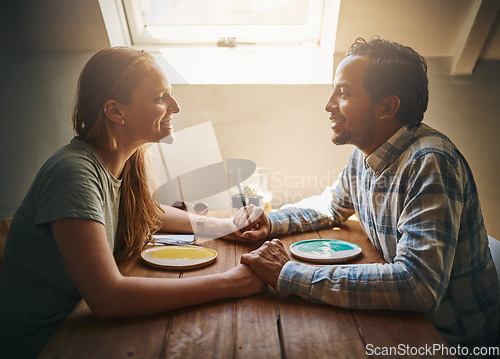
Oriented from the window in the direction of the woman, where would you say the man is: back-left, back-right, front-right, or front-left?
front-left

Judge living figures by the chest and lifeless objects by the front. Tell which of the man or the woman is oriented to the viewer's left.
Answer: the man

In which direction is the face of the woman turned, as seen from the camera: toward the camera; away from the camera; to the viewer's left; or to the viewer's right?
to the viewer's right

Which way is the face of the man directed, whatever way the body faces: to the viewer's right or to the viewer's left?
to the viewer's left

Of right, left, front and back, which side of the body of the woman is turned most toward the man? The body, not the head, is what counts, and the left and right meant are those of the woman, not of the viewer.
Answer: front

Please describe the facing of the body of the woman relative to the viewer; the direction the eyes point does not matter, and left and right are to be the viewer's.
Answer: facing to the right of the viewer

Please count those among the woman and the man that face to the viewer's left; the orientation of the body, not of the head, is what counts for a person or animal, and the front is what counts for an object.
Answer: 1

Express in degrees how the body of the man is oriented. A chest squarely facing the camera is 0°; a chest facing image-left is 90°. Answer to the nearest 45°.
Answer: approximately 90°

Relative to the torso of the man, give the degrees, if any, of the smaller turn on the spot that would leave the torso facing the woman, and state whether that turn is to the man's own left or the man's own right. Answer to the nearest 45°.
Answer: approximately 45° to the man's own left
